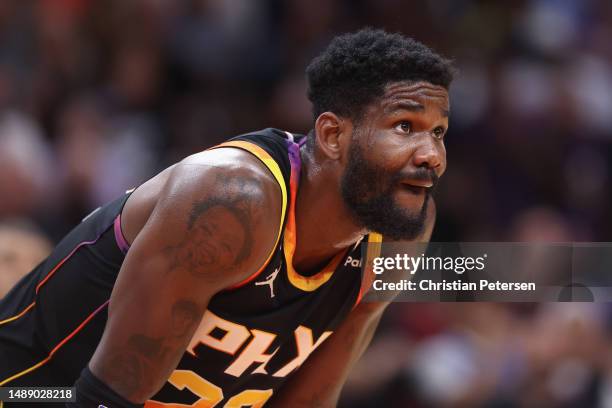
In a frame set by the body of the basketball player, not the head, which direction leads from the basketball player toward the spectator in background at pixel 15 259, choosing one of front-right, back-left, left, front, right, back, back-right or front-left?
back

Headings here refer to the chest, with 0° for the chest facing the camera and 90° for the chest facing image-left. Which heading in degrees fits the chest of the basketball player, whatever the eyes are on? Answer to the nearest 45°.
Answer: approximately 315°
